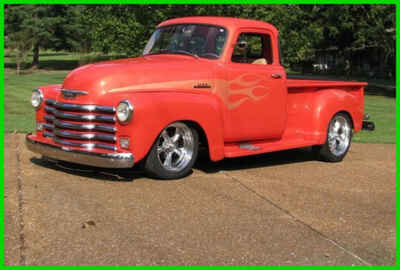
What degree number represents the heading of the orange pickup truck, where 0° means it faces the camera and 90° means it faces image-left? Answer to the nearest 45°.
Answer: approximately 45°
